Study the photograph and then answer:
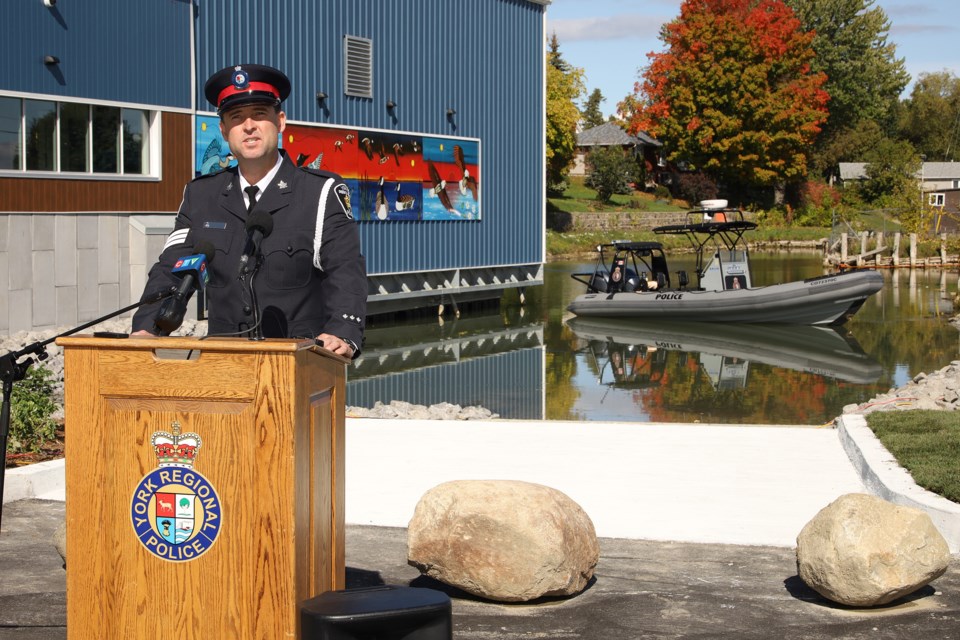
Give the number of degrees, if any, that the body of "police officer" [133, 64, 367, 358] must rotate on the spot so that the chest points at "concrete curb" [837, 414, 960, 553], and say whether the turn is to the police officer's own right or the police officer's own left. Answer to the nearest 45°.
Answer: approximately 135° to the police officer's own left

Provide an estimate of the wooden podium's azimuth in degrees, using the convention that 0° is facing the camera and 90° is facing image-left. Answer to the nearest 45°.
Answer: approximately 0°

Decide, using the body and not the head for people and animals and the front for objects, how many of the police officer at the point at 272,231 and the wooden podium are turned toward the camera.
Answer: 2

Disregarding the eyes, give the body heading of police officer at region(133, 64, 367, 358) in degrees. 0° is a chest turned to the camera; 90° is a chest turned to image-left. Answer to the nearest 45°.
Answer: approximately 0°

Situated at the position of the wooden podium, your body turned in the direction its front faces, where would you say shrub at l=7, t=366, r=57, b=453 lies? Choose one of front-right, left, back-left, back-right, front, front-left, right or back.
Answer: back

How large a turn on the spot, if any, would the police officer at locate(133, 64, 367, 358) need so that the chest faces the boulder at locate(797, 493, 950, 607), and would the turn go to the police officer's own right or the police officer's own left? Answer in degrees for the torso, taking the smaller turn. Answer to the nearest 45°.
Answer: approximately 90° to the police officer's own left
